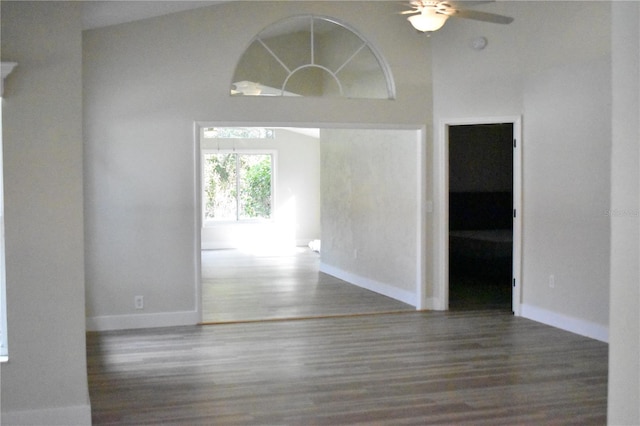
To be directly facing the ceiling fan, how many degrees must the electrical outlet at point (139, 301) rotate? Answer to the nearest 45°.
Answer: approximately 45° to its left

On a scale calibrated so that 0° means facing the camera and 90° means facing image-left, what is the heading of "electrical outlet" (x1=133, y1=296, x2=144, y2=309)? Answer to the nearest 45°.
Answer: approximately 0°

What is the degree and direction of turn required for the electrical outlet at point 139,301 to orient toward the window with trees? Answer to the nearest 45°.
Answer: approximately 180°
